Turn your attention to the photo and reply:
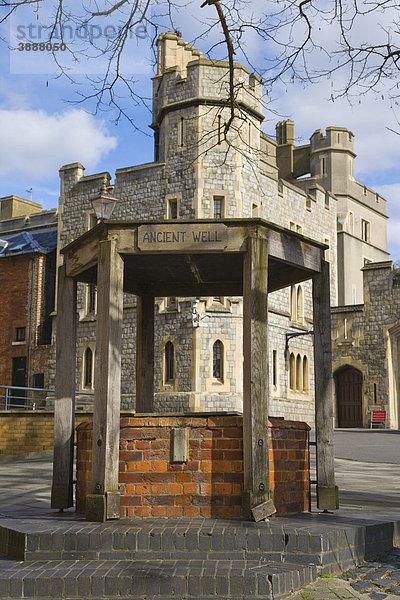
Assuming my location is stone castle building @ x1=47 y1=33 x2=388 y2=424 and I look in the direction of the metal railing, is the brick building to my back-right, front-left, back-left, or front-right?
front-right

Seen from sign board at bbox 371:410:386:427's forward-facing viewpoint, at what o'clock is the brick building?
The brick building is roughly at 3 o'clock from the sign board.

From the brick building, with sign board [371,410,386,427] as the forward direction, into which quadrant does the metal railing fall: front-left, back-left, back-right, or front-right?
front-right

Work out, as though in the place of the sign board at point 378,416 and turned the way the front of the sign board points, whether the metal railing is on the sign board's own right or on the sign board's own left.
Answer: on the sign board's own right

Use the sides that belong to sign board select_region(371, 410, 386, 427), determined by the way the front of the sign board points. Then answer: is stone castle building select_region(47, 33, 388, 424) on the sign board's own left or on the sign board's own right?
on the sign board's own right

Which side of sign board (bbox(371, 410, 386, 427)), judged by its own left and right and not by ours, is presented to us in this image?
front
